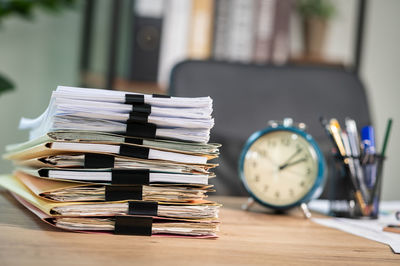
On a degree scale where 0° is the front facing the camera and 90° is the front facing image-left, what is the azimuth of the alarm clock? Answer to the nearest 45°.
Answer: approximately 0°

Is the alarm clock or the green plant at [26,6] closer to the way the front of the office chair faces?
the alarm clock

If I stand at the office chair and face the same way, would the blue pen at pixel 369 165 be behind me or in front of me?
in front

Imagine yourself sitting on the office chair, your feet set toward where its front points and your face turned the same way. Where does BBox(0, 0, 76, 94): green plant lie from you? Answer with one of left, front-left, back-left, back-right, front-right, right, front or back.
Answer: back-right

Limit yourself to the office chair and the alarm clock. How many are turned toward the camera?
2

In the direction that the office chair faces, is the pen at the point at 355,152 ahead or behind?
ahead

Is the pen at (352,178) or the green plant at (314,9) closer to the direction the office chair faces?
the pen

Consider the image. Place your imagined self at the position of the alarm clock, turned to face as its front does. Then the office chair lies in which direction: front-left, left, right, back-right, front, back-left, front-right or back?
back

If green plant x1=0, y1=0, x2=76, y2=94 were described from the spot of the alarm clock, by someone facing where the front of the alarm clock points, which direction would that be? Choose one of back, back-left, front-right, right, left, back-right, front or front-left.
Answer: back-right

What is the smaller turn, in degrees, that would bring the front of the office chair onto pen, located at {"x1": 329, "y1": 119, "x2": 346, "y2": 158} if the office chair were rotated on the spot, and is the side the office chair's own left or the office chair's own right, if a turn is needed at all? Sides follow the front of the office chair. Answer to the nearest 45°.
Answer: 0° — it already faces it

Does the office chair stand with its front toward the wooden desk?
yes
